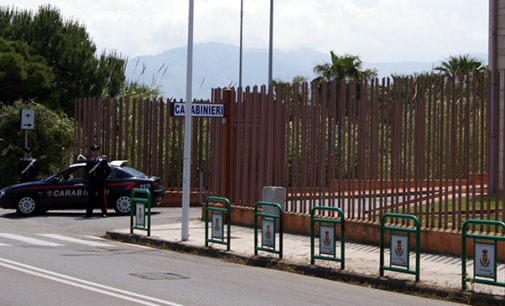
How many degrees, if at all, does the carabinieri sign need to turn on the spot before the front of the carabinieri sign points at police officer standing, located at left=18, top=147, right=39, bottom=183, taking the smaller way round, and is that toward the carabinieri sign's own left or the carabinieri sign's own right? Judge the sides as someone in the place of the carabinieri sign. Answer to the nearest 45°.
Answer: approximately 135° to the carabinieri sign's own right

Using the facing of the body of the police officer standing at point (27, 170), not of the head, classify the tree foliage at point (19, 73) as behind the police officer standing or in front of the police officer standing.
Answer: behind

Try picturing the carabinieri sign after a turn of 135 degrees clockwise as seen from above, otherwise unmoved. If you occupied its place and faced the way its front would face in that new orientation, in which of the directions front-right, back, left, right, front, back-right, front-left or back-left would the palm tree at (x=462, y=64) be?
right

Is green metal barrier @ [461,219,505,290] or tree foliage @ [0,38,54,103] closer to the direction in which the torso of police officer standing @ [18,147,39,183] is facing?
the green metal barrier

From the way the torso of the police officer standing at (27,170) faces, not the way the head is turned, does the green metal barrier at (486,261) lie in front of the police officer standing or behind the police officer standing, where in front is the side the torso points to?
in front

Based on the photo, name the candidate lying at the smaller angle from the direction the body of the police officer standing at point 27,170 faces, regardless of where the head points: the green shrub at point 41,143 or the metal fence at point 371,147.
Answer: the metal fence

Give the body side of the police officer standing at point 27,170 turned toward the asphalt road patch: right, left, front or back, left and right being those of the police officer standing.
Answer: front

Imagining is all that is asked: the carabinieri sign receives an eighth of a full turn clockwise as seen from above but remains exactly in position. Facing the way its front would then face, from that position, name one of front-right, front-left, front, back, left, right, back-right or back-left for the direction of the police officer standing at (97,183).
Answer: right

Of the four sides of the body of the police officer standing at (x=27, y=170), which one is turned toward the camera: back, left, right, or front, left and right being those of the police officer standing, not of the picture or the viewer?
front

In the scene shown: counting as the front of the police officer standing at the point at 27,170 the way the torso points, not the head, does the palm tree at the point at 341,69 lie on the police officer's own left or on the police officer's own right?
on the police officer's own left

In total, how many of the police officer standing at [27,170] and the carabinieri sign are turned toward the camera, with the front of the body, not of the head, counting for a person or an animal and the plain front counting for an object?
2
